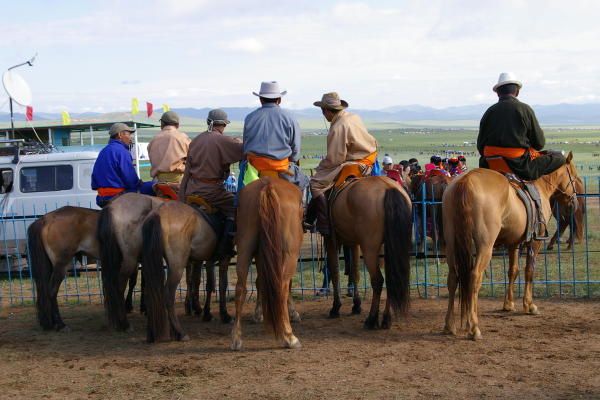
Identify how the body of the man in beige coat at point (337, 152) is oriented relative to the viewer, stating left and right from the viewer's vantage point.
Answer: facing away from the viewer and to the left of the viewer

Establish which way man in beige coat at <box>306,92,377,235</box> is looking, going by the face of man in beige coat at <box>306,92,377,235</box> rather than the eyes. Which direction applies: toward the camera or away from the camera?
away from the camera

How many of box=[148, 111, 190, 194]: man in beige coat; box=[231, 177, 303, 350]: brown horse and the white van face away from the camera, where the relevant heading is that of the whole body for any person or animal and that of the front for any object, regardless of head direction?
2

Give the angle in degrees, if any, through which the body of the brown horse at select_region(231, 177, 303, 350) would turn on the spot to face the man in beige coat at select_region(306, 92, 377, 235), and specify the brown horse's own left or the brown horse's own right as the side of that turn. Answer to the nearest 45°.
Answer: approximately 45° to the brown horse's own right

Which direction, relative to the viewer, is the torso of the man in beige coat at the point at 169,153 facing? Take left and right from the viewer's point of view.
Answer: facing away from the viewer

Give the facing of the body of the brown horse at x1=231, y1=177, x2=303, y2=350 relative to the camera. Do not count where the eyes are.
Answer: away from the camera

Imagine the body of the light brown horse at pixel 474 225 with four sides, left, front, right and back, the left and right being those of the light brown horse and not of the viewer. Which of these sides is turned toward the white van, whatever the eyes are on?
left

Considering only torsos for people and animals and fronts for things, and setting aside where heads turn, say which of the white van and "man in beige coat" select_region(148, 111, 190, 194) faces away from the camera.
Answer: the man in beige coat
